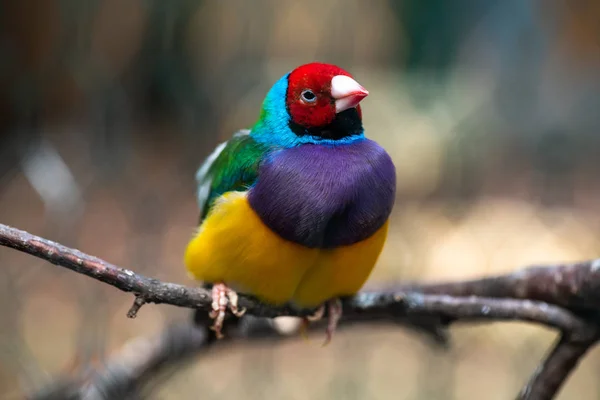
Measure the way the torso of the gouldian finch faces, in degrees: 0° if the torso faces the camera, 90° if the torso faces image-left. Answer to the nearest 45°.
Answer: approximately 315°
